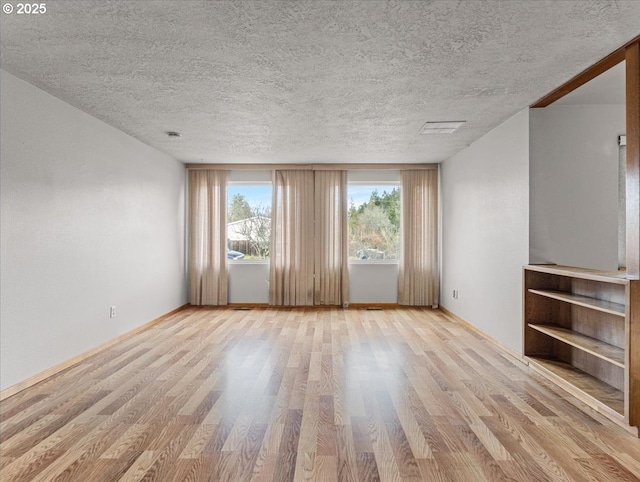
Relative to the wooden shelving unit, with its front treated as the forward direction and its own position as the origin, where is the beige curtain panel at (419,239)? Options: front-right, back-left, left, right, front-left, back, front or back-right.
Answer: right

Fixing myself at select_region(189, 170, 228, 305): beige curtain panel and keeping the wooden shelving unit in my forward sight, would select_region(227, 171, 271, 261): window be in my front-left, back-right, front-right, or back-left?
front-left

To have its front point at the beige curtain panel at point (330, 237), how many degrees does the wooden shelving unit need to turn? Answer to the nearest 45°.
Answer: approximately 90° to its right

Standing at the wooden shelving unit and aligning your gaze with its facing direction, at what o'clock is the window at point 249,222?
The window is roughly at 2 o'clock from the wooden shelving unit.

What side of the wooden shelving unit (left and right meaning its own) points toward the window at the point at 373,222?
right

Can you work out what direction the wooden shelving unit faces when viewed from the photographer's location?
facing the viewer and to the left of the viewer

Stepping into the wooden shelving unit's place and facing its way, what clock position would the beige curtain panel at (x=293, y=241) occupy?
The beige curtain panel is roughly at 2 o'clock from the wooden shelving unit.

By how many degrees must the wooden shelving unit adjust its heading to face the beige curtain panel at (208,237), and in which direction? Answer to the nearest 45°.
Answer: approximately 45° to its right
